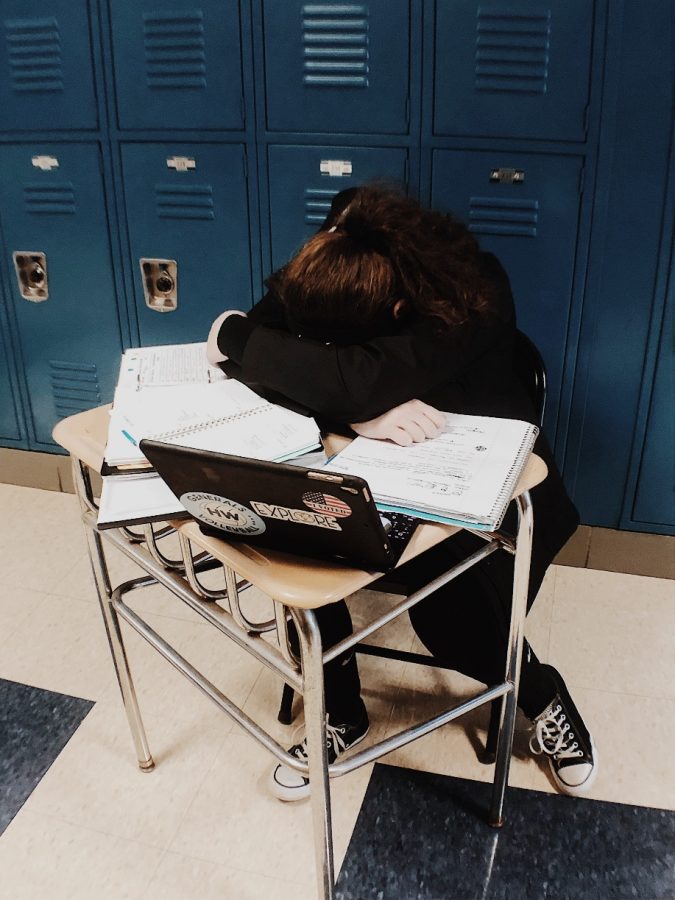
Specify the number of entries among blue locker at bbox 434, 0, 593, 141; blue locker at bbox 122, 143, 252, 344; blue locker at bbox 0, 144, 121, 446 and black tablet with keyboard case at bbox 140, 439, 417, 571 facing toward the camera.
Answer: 3

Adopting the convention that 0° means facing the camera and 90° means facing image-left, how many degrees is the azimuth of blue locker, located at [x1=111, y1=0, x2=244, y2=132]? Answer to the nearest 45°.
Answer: approximately 0°

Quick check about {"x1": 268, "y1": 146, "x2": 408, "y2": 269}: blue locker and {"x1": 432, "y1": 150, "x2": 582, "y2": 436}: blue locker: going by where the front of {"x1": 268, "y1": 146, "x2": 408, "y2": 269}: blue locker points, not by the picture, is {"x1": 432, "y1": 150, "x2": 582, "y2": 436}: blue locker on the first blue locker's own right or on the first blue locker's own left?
on the first blue locker's own left

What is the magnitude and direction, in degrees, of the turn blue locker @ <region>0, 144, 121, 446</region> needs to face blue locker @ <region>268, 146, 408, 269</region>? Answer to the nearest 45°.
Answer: approximately 45° to its left

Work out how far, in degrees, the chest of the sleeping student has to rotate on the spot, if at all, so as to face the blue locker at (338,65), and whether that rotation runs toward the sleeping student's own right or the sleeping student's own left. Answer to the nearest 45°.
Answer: approximately 135° to the sleeping student's own right

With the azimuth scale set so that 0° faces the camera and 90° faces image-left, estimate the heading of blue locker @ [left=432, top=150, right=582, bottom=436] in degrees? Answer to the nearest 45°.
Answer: approximately 0°

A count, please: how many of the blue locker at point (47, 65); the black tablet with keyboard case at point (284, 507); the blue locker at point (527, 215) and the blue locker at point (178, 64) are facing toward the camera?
3

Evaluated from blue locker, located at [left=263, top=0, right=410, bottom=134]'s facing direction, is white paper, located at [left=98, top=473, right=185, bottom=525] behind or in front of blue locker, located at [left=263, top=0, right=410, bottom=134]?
in front

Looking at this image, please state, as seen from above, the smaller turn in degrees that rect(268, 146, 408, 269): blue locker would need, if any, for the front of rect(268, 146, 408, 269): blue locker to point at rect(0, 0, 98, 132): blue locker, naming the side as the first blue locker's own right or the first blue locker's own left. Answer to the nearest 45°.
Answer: approximately 90° to the first blue locker's own right

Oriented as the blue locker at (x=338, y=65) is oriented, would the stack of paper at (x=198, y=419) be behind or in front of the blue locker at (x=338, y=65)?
in front
